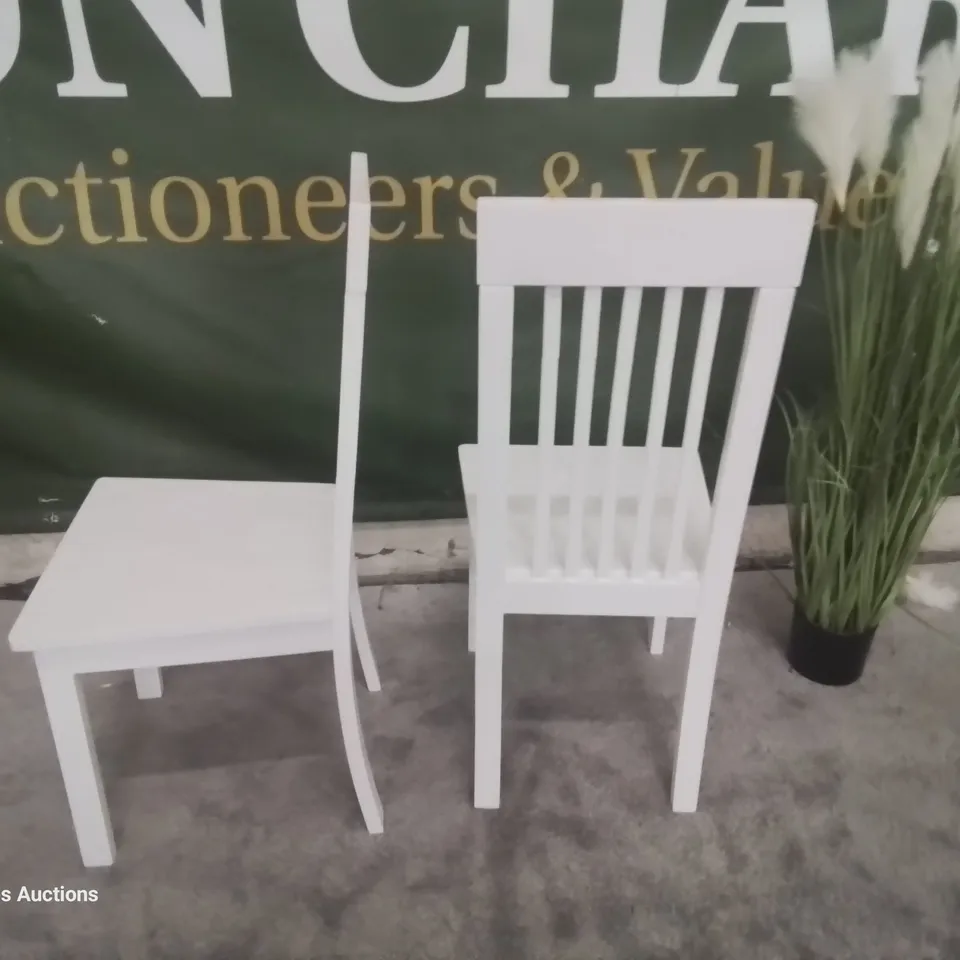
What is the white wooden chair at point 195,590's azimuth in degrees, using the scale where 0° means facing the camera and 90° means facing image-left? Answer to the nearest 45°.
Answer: approximately 90°

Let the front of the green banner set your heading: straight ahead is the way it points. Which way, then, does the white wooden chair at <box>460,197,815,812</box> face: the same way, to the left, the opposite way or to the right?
the opposite way

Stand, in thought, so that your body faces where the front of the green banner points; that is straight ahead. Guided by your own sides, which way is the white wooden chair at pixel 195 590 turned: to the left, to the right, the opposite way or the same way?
to the right

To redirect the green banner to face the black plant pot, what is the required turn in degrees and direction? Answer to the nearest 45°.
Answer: approximately 90° to its left

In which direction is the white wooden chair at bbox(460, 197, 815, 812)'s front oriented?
away from the camera

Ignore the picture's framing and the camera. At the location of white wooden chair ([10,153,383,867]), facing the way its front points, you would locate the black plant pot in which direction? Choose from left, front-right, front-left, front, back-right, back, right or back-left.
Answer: back

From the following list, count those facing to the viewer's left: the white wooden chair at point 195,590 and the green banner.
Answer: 1

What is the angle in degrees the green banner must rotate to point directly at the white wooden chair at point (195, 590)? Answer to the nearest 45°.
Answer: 0° — it already faces it

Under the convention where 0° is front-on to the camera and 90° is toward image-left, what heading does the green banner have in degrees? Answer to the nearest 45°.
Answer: approximately 0°
